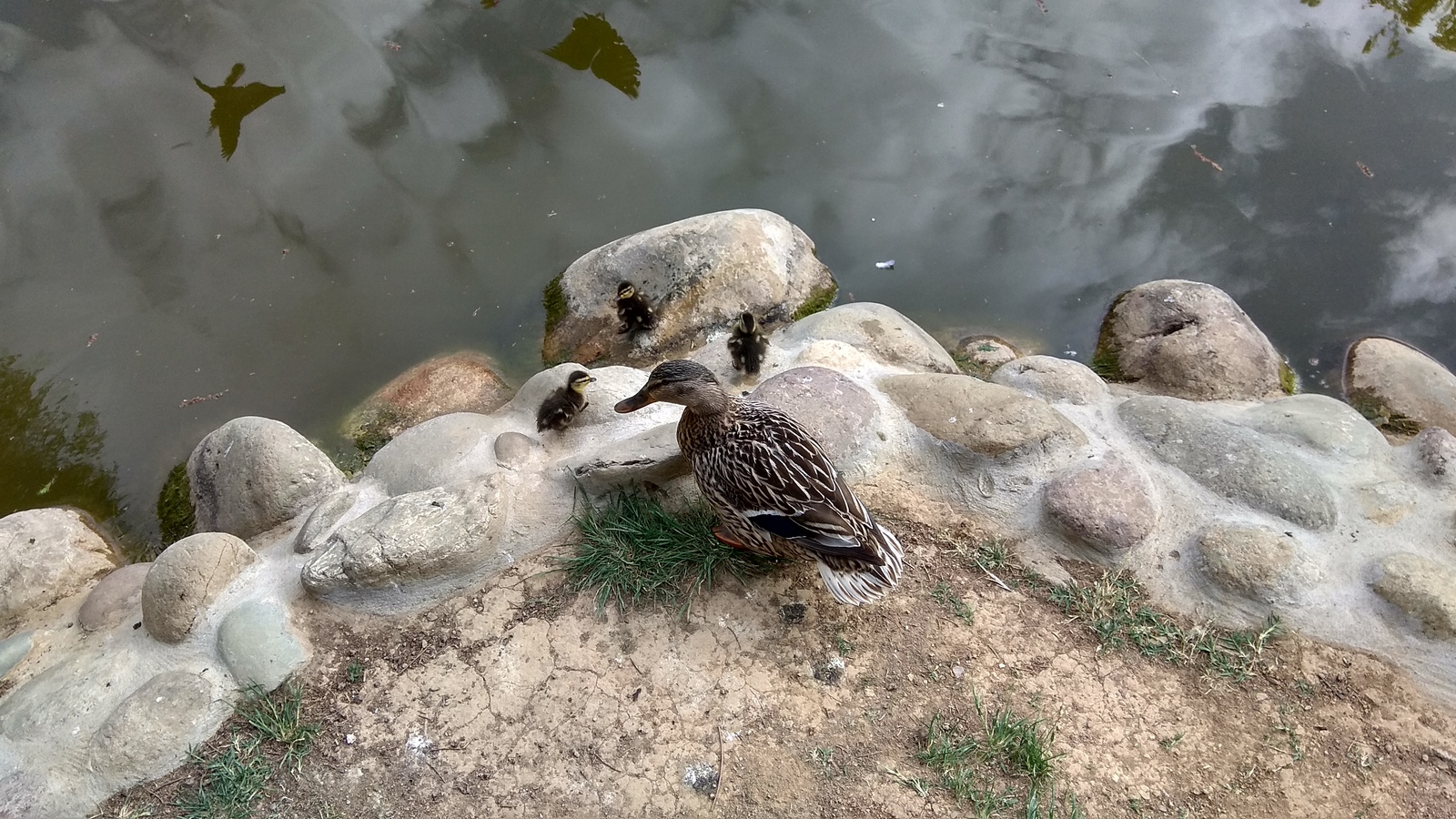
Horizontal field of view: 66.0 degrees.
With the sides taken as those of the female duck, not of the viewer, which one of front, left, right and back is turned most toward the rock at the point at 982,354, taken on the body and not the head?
right

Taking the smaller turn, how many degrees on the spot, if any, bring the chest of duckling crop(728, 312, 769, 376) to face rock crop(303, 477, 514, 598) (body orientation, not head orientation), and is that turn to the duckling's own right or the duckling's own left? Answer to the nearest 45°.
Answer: approximately 135° to the duckling's own left

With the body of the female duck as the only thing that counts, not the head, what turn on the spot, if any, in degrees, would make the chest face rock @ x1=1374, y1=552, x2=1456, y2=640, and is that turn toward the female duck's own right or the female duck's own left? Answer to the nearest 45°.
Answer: approximately 135° to the female duck's own right

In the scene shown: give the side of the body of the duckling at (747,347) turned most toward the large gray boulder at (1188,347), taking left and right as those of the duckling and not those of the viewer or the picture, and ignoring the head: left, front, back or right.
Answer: right

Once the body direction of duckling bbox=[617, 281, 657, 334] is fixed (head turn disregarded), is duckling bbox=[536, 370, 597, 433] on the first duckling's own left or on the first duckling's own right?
on the first duckling's own left

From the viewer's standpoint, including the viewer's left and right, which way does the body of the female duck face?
facing away from the viewer and to the left of the viewer

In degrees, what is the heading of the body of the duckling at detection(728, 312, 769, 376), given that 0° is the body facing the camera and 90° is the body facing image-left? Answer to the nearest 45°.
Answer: approximately 180°

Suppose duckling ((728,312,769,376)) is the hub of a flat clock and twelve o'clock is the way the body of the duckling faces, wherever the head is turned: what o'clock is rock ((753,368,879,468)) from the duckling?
The rock is roughly at 5 o'clock from the duckling.

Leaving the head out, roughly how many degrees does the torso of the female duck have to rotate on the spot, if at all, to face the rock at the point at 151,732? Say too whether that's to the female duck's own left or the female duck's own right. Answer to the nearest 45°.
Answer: approximately 45° to the female duck's own left

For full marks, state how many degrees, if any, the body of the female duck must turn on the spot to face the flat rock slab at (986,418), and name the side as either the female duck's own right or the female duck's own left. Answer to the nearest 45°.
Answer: approximately 90° to the female duck's own right
